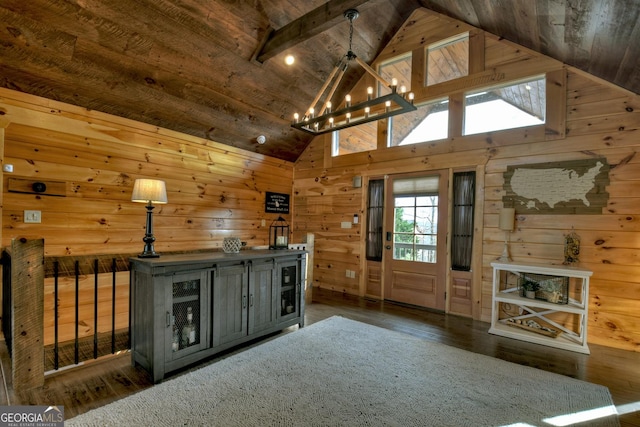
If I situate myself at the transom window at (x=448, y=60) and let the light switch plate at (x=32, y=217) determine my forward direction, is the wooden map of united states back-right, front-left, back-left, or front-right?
back-left

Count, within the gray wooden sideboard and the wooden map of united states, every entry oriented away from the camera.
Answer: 0

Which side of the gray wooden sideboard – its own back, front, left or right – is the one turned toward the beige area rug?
front

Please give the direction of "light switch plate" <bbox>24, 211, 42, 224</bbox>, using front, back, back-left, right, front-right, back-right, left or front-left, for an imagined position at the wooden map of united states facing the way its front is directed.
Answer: front-right

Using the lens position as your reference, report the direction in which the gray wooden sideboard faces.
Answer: facing the viewer and to the right of the viewer

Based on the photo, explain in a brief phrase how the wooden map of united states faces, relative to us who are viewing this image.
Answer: facing the viewer

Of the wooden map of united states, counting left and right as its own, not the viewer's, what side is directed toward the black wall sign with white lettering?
right

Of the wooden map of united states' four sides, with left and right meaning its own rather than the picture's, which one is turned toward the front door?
right

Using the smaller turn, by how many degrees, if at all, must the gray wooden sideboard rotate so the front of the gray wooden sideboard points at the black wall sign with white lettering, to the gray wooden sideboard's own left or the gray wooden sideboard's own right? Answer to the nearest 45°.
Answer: approximately 135° to the gray wooden sideboard's own left
